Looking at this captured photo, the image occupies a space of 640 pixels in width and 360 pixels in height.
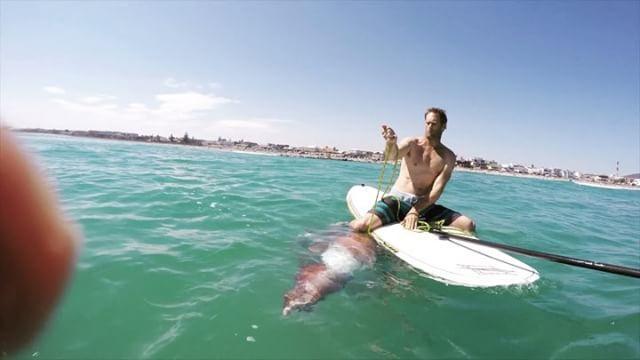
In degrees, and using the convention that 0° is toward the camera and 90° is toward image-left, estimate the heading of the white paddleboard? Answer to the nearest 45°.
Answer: approximately 315°

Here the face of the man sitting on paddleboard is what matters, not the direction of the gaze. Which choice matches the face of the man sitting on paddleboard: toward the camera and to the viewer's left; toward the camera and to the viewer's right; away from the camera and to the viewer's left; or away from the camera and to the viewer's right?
toward the camera and to the viewer's left
